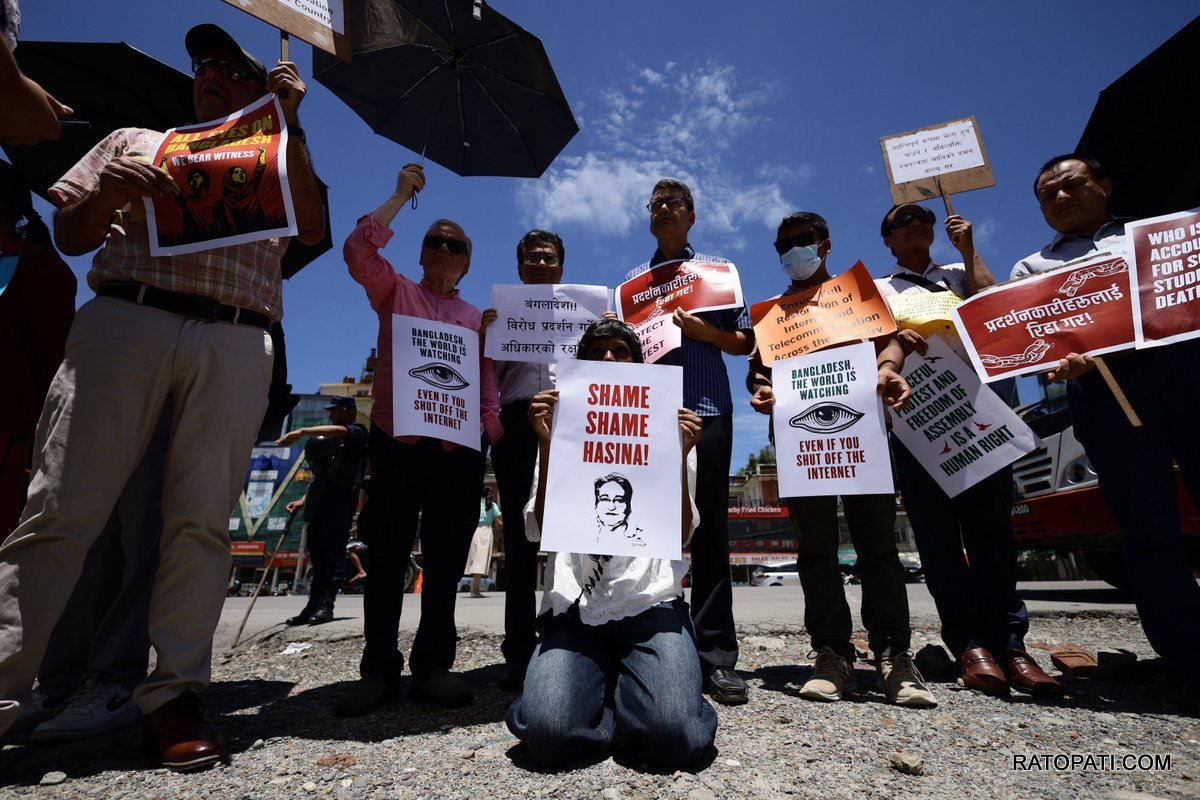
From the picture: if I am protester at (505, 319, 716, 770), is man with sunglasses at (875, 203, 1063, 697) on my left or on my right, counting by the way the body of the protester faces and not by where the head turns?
on my left

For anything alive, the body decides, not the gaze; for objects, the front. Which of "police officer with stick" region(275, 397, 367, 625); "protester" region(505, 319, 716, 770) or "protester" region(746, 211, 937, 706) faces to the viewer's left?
"police officer with stick" region(275, 397, 367, 625)

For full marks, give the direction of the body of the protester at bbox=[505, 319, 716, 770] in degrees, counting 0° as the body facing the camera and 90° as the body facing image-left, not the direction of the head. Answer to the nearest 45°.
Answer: approximately 0°

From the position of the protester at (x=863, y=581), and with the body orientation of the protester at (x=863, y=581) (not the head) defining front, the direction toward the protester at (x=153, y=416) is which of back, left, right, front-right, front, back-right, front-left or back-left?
front-right

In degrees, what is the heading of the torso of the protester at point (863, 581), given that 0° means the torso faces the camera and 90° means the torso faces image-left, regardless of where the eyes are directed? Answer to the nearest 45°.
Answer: approximately 0°

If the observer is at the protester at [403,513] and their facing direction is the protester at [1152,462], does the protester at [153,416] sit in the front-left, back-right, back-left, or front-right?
back-right

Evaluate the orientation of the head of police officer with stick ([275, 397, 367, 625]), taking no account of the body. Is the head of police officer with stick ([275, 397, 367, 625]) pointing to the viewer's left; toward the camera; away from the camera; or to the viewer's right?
to the viewer's left

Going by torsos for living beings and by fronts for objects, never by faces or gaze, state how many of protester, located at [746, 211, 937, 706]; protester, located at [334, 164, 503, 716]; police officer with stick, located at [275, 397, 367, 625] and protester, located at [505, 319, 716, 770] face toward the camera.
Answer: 3

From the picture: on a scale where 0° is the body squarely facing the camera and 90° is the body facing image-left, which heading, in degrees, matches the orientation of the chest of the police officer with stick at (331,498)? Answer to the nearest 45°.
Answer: approximately 90°

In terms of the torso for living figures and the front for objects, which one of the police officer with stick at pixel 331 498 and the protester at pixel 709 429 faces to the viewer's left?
the police officer with stick at pixel 331 498
